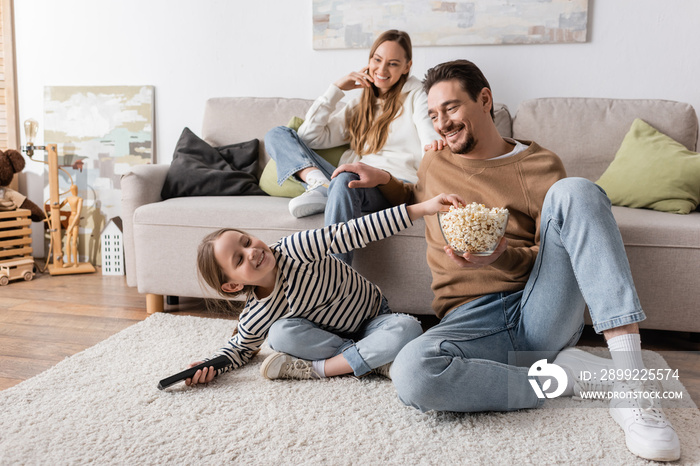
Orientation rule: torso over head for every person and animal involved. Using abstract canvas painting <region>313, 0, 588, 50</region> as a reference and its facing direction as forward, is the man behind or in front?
in front

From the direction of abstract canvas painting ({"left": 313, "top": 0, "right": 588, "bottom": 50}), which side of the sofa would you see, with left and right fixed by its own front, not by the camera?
back

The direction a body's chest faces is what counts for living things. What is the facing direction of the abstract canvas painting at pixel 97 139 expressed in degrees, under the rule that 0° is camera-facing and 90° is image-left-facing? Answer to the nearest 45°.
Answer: approximately 0°

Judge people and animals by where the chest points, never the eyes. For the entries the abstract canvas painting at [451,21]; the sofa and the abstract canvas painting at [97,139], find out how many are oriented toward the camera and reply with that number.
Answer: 3

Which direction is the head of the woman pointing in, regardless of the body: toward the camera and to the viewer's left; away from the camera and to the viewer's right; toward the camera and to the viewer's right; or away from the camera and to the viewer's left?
toward the camera and to the viewer's right

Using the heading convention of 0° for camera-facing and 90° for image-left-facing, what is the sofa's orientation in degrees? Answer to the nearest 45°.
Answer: approximately 0°

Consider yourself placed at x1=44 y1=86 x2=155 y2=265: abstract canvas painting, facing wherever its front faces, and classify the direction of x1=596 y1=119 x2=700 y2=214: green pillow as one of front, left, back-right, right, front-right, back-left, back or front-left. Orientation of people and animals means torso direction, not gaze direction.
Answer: front-left

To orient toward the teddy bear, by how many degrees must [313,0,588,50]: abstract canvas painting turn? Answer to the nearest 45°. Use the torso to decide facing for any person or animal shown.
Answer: approximately 90° to its right

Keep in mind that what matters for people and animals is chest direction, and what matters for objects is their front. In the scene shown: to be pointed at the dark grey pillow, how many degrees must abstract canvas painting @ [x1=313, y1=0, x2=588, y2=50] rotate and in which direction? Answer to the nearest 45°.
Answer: approximately 45° to its right

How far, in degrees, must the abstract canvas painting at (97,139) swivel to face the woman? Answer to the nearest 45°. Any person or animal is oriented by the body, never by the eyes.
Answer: approximately 45° to its left

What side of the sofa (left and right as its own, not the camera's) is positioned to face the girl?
front

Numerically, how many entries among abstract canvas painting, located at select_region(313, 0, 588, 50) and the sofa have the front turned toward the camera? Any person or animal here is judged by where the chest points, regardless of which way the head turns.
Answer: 2
